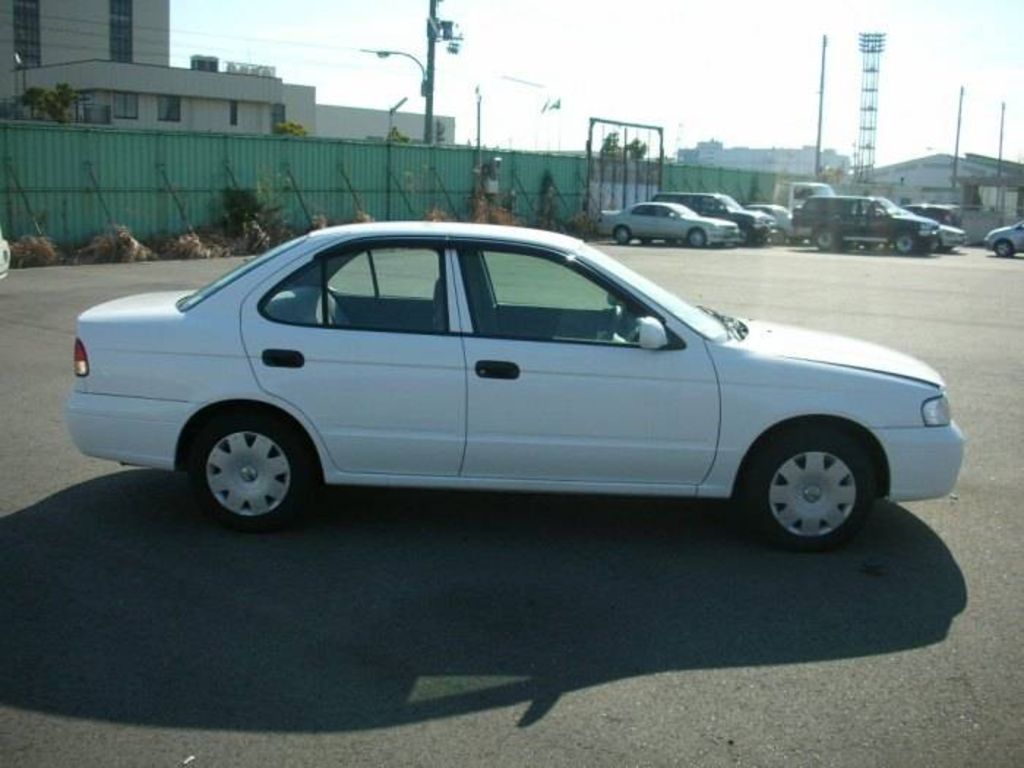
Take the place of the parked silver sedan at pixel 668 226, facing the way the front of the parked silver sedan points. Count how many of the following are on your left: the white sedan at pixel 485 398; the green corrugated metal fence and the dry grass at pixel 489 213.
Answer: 0

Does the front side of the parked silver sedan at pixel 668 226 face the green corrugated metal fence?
no

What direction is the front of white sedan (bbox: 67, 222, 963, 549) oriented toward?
to the viewer's right

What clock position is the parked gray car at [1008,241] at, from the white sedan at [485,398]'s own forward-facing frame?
The parked gray car is roughly at 10 o'clock from the white sedan.

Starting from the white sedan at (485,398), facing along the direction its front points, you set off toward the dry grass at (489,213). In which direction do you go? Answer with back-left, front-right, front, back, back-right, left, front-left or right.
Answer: left

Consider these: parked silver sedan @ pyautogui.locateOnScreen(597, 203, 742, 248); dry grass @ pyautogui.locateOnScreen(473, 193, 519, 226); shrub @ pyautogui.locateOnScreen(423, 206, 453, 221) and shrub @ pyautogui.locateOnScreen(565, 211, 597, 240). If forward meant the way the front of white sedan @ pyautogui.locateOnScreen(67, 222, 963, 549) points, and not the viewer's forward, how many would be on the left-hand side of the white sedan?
4

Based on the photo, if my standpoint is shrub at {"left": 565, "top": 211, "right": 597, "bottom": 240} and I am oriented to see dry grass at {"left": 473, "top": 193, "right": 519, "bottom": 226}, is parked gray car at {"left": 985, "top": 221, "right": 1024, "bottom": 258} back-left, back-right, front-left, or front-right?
back-left

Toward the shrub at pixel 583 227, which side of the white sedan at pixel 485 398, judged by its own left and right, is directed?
left

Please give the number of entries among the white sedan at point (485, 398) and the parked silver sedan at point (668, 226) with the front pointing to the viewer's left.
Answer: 0

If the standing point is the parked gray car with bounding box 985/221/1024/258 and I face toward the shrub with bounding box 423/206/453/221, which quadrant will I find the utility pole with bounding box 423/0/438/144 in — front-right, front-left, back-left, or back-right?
front-right

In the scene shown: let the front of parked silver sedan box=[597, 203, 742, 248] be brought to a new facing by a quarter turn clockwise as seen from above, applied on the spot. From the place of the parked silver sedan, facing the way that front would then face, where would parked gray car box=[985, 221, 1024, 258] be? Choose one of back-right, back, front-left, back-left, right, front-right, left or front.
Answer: back-left

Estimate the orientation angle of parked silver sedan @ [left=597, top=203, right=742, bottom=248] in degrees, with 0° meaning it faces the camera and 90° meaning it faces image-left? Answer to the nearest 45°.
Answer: approximately 315°

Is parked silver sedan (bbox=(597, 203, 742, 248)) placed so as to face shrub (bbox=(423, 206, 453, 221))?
no

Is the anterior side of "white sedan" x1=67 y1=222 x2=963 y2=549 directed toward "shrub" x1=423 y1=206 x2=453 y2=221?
no
